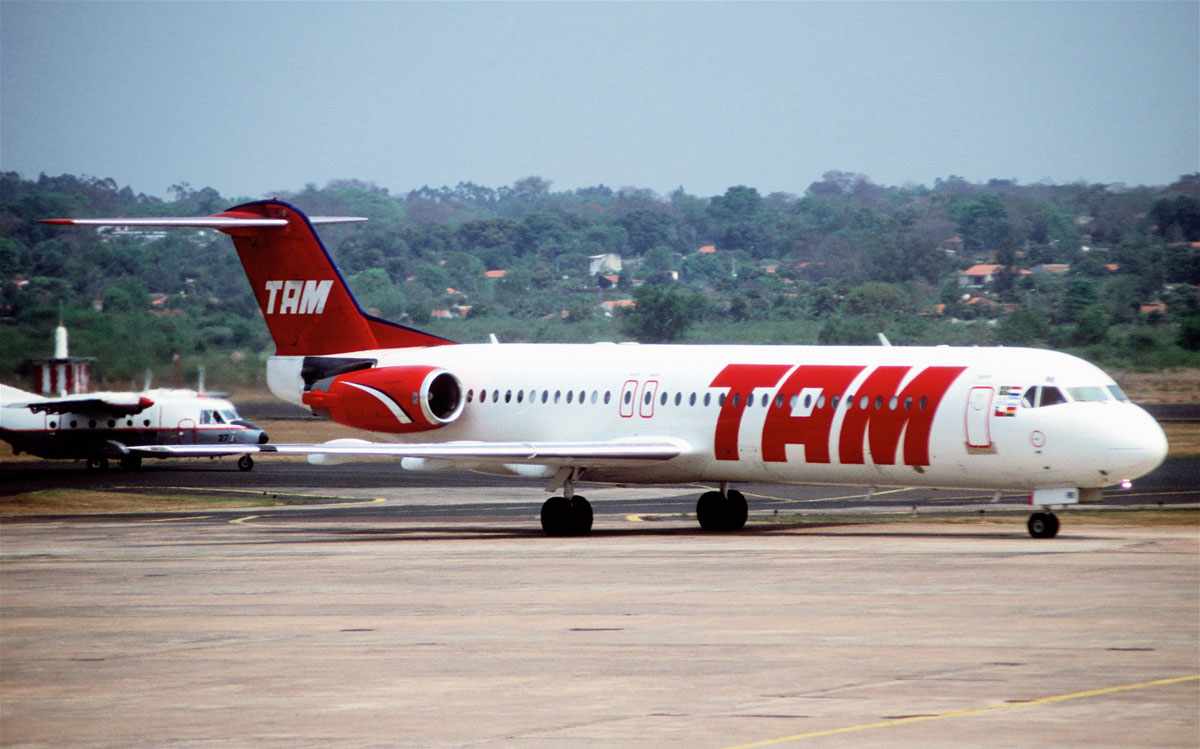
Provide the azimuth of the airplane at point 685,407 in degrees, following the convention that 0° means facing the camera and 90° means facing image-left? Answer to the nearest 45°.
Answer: approximately 315°
